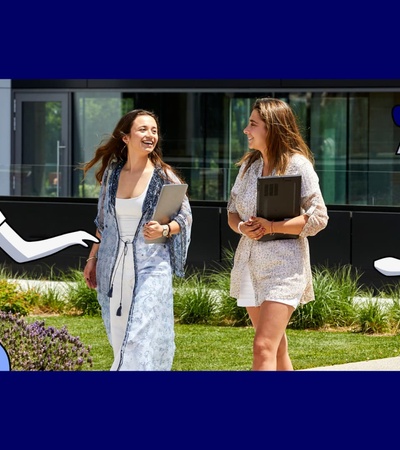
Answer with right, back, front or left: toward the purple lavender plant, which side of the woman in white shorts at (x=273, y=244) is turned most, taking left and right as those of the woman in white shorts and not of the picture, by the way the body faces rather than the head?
right

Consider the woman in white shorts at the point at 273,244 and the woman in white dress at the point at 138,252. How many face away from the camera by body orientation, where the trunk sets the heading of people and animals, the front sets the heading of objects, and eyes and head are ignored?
0

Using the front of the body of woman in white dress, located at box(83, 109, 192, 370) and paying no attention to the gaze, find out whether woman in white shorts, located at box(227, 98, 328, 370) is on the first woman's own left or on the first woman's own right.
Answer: on the first woman's own left

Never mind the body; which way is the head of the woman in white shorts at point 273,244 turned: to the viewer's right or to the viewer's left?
to the viewer's left

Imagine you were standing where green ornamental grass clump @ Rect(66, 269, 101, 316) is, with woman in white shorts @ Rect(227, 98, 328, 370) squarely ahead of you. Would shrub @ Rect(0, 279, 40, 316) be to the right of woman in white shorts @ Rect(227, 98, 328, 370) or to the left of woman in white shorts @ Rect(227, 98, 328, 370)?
right

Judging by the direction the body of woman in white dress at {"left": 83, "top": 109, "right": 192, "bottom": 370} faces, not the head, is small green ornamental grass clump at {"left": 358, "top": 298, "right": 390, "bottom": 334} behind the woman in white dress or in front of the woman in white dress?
behind

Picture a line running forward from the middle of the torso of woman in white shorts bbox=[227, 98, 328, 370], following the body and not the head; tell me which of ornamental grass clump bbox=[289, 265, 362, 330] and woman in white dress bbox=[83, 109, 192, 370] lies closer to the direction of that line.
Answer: the woman in white dress
